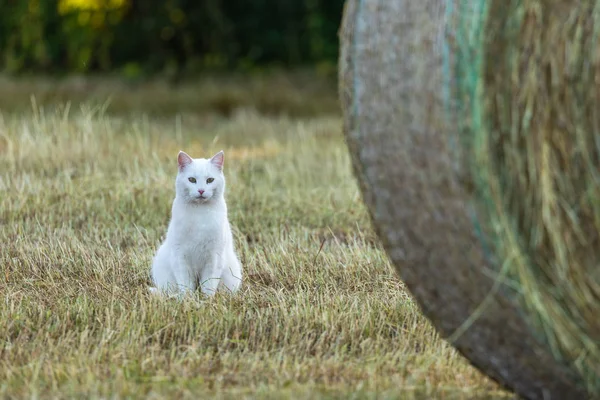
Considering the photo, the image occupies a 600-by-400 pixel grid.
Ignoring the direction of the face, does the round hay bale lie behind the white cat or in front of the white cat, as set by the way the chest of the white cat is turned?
in front

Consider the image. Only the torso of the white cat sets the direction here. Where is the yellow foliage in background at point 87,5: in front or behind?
behind

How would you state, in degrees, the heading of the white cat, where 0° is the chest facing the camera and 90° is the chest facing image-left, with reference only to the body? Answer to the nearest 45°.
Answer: approximately 0°

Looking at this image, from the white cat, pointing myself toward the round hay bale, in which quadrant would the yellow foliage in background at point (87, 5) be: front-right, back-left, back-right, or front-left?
back-left

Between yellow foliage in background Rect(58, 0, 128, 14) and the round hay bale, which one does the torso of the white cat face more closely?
the round hay bale
